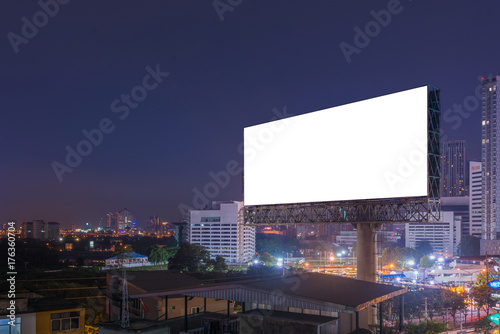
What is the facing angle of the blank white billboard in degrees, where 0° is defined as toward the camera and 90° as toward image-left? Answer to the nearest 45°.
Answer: approximately 45°
